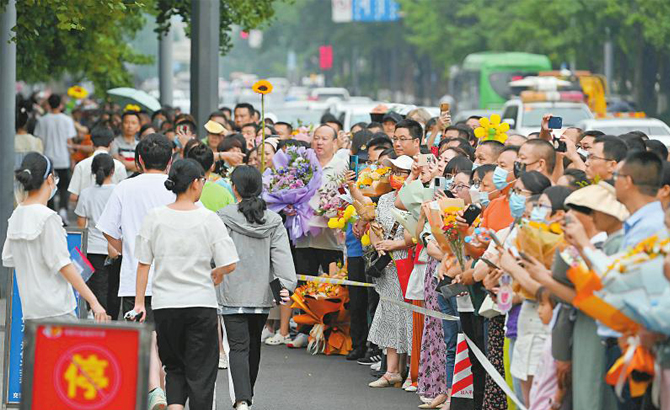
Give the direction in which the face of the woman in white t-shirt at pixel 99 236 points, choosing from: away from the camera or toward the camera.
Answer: away from the camera

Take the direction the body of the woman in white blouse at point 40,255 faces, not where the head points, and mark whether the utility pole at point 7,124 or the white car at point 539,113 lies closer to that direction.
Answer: the white car

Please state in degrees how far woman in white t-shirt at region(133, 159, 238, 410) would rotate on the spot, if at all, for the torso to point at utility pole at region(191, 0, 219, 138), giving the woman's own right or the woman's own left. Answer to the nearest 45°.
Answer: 0° — they already face it

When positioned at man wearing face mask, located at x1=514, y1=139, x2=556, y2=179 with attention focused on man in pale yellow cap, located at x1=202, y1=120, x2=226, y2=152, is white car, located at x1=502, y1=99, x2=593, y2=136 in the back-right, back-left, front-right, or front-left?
front-right

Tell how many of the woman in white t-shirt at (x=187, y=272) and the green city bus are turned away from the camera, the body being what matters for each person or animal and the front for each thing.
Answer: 1

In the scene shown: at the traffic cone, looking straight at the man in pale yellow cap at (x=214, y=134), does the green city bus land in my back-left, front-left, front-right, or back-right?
front-right

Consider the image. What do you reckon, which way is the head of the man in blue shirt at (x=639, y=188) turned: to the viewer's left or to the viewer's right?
to the viewer's left

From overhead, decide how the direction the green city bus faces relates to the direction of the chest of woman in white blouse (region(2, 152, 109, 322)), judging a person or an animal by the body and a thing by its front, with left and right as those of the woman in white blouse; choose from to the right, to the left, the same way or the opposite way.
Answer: the opposite way

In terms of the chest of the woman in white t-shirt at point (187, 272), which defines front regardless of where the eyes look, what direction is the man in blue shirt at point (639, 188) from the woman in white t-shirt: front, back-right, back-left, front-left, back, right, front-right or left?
back-right

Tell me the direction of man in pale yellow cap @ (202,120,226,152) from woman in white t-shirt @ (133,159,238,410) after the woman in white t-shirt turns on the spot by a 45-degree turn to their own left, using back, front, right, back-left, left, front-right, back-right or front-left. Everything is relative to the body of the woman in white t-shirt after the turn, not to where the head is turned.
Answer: front-right

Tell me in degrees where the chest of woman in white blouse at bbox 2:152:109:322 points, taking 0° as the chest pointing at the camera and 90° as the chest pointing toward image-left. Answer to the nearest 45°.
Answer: approximately 225°

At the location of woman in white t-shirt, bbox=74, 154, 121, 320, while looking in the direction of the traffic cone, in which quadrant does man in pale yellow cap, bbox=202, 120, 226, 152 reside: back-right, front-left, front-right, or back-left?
back-left

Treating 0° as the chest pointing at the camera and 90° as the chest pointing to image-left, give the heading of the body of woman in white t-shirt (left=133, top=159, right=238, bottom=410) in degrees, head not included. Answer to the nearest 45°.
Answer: approximately 180°

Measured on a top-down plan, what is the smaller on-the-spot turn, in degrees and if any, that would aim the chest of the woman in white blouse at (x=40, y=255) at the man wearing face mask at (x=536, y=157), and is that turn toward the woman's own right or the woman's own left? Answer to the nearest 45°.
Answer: approximately 45° to the woman's own right

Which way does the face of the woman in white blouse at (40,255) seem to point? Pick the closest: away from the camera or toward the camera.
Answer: away from the camera
